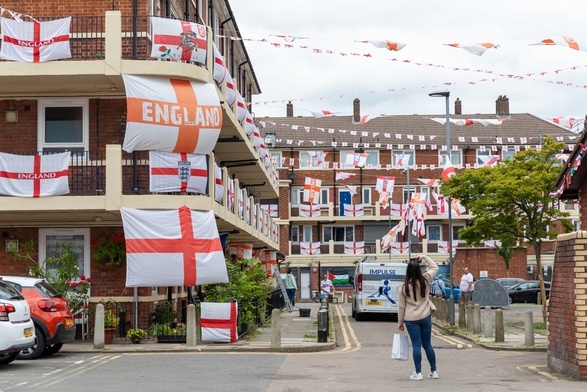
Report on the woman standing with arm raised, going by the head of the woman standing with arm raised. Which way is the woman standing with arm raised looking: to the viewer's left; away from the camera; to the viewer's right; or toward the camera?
away from the camera

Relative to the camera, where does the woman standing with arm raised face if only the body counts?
away from the camera

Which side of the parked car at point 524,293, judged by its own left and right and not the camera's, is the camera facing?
left

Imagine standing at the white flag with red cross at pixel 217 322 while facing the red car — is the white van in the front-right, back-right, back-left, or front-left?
back-right

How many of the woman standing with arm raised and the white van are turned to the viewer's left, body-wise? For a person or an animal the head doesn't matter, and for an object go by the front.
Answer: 0

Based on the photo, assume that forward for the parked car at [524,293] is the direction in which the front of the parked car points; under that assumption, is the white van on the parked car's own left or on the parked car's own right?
on the parked car's own left
